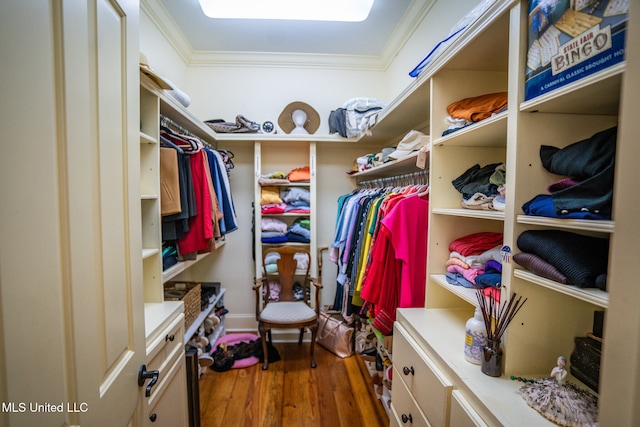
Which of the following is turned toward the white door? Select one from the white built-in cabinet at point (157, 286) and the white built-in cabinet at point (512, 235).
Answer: the white built-in cabinet at point (512, 235)

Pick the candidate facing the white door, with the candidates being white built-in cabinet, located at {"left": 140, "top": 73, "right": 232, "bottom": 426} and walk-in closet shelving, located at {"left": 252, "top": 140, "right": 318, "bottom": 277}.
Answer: the walk-in closet shelving

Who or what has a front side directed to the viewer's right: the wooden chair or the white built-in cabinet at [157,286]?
the white built-in cabinet

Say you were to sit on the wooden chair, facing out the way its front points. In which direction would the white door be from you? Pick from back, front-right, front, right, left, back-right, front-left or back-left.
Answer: front

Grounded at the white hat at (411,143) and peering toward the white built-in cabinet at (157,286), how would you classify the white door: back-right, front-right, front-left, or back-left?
front-left

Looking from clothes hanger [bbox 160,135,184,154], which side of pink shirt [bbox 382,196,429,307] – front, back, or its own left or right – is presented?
right

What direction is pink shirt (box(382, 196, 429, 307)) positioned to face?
toward the camera

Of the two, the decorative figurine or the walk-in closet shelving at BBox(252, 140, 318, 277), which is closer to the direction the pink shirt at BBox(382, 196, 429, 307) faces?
the decorative figurine

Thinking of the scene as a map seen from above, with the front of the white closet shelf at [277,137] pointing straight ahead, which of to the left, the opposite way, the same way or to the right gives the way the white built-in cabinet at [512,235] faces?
to the right

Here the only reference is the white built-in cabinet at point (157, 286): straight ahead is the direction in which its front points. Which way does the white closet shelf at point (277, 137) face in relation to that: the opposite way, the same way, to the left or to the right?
to the right

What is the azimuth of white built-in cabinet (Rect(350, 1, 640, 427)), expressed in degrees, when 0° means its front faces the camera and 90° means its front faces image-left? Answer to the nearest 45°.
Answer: approximately 45°

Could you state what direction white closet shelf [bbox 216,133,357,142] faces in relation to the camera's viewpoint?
facing the viewer

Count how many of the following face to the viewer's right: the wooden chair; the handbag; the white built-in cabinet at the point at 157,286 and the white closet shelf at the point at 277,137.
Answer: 1

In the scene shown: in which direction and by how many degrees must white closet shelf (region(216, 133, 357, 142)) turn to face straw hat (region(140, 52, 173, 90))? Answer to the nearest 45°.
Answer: approximately 45° to its right

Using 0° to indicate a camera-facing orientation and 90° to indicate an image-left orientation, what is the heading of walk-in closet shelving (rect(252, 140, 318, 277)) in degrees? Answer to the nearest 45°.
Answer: approximately 0°

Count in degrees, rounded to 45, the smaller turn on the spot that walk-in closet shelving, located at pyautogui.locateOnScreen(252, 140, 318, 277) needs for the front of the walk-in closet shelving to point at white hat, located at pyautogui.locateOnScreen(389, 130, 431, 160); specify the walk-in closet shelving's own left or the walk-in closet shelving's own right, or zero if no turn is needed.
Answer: approximately 45° to the walk-in closet shelving's own left
